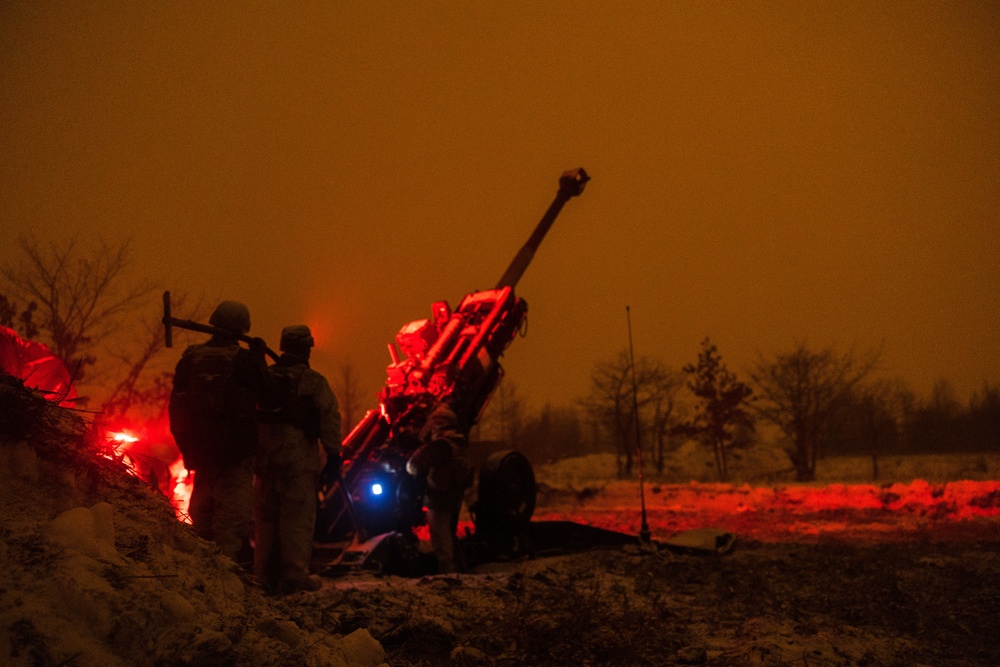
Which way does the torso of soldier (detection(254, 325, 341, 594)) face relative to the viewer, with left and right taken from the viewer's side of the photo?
facing away from the viewer and to the right of the viewer

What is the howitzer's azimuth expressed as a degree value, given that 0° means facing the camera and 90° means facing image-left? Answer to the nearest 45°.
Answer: approximately 225°

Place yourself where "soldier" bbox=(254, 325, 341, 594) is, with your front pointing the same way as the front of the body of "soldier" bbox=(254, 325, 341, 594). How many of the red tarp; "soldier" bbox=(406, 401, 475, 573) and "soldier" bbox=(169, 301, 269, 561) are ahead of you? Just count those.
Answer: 1

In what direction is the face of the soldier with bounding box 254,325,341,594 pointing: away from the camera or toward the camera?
away from the camera

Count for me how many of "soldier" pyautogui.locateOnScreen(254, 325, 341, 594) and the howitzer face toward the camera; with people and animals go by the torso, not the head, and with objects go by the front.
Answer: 0

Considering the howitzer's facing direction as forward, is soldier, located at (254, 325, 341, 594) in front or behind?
behind

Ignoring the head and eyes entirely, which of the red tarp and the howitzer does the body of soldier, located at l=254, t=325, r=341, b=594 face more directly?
the howitzer

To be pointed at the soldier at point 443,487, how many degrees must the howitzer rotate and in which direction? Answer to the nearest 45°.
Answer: approximately 135° to its right

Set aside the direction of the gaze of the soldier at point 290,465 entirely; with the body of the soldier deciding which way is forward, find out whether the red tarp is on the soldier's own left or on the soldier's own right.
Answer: on the soldier's own left

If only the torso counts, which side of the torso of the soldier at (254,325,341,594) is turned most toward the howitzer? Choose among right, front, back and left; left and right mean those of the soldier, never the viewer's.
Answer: front

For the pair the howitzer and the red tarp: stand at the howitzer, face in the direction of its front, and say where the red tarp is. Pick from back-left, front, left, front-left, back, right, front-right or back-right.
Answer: back
